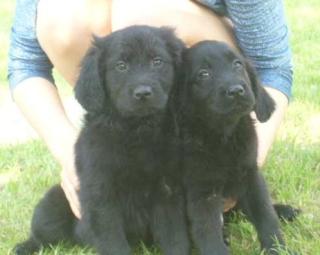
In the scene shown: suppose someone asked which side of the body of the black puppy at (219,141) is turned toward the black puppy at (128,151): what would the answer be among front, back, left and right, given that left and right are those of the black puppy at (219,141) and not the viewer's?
right

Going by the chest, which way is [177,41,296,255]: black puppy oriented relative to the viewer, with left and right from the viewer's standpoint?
facing the viewer
